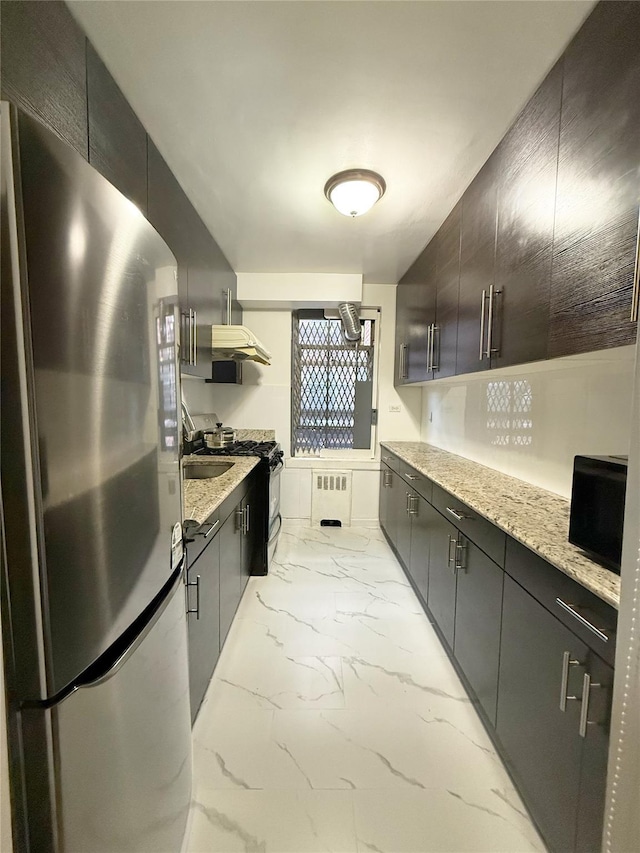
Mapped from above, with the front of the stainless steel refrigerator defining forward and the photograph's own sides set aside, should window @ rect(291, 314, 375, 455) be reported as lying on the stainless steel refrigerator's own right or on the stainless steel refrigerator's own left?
on the stainless steel refrigerator's own left

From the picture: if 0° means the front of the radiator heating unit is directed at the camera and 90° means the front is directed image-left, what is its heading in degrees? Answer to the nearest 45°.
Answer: approximately 0°

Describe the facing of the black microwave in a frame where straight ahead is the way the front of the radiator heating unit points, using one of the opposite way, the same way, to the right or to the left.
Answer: to the right

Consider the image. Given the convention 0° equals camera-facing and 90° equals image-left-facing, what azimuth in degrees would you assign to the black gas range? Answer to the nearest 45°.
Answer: approximately 270°

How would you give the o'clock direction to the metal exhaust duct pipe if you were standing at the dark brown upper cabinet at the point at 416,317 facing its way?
The metal exhaust duct pipe is roughly at 1 o'clock from the dark brown upper cabinet.

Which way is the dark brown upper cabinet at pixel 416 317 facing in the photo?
to the viewer's left

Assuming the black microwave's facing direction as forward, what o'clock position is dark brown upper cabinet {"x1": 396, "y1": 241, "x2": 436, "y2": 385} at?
The dark brown upper cabinet is roughly at 3 o'clock from the black microwave.

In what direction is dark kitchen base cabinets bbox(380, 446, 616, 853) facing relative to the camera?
to the viewer's left

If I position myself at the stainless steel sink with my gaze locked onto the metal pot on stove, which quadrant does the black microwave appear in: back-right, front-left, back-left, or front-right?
back-right
